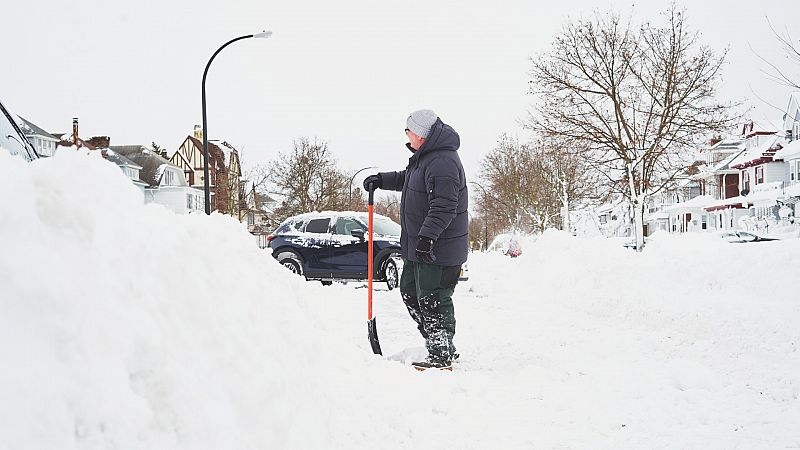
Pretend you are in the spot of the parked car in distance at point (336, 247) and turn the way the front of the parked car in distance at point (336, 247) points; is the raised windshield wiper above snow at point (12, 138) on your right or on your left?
on your right

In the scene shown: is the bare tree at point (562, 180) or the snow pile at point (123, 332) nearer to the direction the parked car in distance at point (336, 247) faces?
the snow pile

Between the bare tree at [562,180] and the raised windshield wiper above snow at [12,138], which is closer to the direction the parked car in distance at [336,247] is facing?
the raised windshield wiper above snow

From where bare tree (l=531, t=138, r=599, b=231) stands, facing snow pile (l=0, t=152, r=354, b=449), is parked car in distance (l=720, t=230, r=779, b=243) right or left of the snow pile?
left

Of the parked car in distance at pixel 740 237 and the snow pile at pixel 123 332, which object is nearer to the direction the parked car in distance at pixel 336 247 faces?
the snow pile
